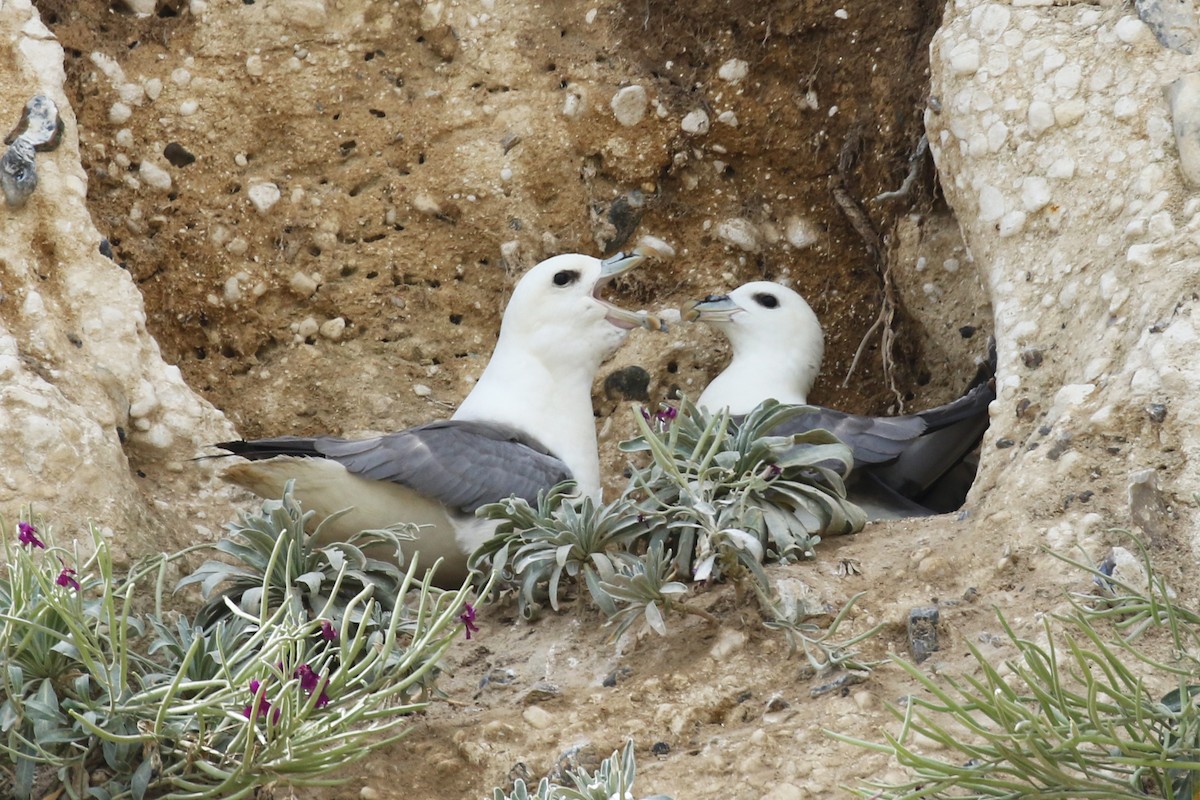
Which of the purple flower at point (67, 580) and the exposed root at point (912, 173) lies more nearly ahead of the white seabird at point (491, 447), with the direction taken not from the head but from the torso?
the exposed root

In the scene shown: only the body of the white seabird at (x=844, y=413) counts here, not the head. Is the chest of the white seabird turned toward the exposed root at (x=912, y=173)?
no

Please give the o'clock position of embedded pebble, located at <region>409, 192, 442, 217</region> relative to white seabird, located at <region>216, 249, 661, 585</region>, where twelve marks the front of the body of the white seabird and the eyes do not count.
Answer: The embedded pebble is roughly at 9 o'clock from the white seabird.

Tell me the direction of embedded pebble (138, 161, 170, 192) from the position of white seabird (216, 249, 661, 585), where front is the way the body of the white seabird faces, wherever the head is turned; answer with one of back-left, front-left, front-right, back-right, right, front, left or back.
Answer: back-left

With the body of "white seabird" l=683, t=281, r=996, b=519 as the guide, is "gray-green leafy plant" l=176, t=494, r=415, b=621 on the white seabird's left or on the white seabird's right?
on the white seabird's left

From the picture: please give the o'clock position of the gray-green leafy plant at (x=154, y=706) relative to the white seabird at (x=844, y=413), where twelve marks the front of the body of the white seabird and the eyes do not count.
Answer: The gray-green leafy plant is roughly at 10 o'clock from the white seabird.

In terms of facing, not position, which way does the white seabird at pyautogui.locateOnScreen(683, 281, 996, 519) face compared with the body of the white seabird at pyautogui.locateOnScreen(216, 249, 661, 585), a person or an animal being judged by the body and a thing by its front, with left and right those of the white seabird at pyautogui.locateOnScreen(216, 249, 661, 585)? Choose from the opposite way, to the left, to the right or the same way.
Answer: the opposite way

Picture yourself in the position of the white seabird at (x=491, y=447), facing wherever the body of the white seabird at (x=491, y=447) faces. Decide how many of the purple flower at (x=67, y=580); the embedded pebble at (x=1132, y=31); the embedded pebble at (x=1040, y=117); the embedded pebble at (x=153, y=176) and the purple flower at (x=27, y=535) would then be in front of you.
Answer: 2

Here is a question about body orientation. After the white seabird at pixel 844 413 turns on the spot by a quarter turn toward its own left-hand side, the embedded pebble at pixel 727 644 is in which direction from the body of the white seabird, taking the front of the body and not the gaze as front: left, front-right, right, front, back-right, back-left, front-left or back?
front

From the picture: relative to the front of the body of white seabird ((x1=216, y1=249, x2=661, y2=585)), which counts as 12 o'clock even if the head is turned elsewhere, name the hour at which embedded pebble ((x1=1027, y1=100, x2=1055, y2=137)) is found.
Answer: The embedded pebble is roughly at 12 o'clock from the white seabird.

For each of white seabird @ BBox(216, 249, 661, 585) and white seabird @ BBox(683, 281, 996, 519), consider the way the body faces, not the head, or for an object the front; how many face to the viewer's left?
1

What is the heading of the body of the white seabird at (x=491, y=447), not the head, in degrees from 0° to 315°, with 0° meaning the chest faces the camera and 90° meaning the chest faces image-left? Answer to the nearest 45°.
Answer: approximately 270°

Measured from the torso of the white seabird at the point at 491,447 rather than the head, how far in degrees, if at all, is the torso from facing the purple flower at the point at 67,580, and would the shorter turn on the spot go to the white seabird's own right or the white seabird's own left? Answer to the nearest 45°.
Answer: approximately 135° to the white seabird's own right

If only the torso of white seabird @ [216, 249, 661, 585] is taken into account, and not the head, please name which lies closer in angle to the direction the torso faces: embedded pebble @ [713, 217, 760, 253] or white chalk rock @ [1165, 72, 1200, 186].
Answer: the white chalk rock

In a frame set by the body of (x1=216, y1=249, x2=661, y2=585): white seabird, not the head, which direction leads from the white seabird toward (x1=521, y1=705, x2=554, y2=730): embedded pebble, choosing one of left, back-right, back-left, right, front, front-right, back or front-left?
right

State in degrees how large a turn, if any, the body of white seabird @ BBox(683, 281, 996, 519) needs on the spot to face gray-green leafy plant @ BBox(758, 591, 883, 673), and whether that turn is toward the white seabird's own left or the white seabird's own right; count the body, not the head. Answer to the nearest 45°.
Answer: approximately 90° to the white seabird's own left

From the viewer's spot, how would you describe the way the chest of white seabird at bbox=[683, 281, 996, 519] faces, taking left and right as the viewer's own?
facing to the left of the viewer

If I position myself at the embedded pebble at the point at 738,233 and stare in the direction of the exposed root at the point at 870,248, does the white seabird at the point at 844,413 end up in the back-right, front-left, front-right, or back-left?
front-right
